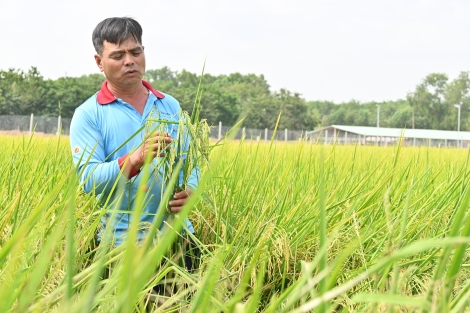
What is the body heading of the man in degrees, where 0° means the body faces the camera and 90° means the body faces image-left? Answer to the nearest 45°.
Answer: approximately 315°

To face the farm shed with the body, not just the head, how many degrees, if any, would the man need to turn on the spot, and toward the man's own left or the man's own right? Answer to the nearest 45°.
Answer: approximately 90° to the man's own left
